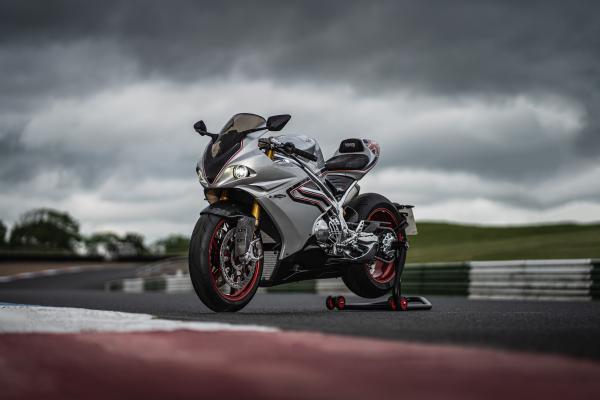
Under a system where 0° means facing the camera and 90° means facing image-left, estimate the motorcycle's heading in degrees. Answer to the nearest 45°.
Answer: approximately 45°

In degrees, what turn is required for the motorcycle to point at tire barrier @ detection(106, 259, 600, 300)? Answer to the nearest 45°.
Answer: approximately 180°
